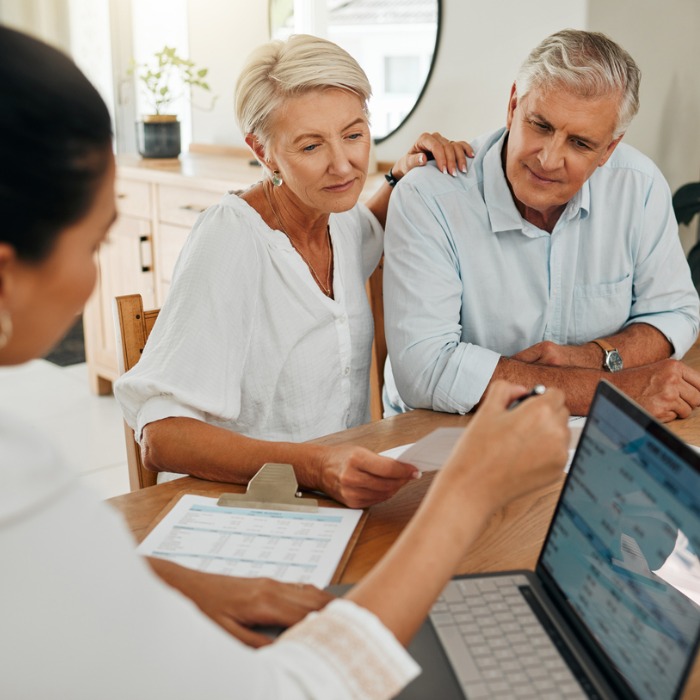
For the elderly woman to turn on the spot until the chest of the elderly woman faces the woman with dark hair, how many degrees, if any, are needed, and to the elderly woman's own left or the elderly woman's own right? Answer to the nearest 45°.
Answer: approximately 45° to the elderly woman's own right

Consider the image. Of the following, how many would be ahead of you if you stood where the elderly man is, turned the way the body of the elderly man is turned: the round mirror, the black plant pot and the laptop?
1

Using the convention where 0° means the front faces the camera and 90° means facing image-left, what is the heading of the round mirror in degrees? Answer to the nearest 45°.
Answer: approximately 45°

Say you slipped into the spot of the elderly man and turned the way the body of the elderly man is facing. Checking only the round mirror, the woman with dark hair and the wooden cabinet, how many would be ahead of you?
1

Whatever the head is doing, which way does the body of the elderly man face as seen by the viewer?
toward the camera

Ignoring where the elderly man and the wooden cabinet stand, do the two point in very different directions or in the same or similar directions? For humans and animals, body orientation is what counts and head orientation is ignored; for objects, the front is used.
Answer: same or similar directions

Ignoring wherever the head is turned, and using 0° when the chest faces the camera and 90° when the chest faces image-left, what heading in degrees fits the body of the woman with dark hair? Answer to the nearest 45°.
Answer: approximately 225°

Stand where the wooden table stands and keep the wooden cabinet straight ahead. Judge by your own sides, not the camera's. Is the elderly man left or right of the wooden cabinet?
right

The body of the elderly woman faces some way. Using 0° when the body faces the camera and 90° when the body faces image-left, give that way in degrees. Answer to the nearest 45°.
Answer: approximately 315°

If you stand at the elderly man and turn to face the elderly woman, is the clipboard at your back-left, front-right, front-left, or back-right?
front-left

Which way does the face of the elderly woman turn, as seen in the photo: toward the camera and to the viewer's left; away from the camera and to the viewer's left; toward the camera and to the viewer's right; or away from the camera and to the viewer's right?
toward the camera and to the viewer's right

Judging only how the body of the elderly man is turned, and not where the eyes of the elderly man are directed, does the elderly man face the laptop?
yes

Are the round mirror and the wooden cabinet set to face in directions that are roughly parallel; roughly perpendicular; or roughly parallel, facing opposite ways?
roughly parallel

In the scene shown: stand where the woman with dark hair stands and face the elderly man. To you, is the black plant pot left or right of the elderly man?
left
